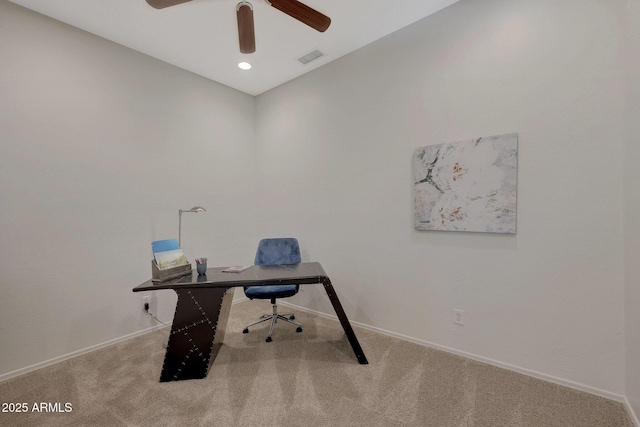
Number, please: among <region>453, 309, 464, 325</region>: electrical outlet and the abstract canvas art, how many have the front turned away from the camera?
0

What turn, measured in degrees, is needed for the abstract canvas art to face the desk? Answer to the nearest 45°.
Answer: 0° — it already faces it

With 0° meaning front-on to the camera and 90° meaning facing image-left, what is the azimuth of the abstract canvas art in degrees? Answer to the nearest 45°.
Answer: approximately 45°

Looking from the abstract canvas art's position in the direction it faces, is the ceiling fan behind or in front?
in front

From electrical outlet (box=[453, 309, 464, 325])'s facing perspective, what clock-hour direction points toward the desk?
The desk is roughly at 2 o'clock from the electrical outlet.

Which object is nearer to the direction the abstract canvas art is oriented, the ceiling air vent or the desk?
the desk
